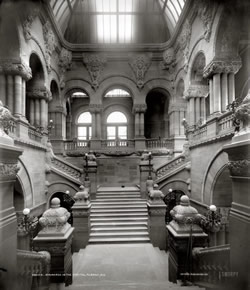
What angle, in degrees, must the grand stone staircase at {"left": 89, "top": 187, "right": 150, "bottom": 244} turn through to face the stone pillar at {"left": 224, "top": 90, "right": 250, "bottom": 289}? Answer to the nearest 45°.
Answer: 0° — it already faces it

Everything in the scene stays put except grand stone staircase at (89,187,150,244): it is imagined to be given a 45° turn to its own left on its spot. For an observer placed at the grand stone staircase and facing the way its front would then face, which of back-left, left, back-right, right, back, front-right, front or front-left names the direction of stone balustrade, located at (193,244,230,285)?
front-right

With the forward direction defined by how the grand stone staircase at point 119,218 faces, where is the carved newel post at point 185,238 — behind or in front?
in front

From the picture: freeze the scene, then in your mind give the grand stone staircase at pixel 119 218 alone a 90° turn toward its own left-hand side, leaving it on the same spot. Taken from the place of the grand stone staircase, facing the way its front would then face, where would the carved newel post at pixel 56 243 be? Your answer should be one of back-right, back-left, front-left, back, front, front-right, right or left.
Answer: right

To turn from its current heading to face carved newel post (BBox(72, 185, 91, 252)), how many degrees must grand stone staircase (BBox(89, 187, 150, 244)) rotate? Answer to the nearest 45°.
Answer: approximately 45° to its right

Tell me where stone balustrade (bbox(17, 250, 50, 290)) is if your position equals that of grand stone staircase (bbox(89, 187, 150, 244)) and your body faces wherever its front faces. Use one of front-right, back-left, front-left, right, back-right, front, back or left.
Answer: front

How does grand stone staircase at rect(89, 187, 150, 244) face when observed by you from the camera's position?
facing the viewer
